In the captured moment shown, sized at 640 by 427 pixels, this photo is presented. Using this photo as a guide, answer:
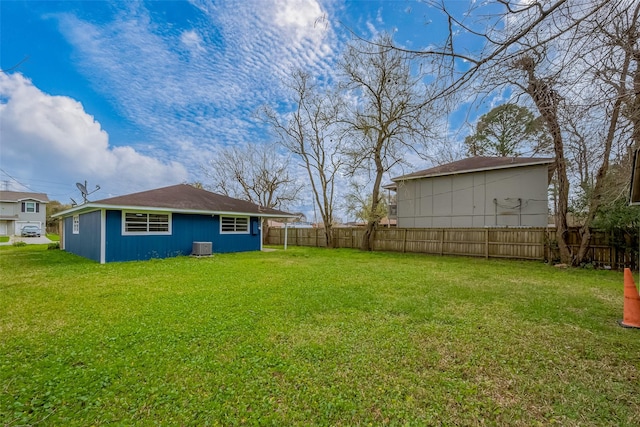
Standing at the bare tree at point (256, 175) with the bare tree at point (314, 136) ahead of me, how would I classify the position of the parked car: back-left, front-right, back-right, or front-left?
back-right

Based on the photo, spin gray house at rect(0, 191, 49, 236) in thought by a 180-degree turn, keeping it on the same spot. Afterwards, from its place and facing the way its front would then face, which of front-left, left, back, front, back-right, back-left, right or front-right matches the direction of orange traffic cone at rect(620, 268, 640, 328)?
back

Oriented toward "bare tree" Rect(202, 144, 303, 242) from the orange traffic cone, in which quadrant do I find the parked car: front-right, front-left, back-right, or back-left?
front-left

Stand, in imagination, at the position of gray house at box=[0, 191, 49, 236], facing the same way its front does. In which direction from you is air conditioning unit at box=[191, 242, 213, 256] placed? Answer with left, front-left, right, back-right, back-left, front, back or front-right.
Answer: front

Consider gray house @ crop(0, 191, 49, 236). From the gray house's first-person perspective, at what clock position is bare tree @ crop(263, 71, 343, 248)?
The bare tree is roughly at 11 o'clock from the gray house.

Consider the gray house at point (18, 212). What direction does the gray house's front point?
toward the camera

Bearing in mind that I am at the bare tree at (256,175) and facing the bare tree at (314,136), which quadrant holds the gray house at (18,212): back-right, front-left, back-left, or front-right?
back-right

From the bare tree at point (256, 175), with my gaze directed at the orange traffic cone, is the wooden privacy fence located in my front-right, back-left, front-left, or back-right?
front-left

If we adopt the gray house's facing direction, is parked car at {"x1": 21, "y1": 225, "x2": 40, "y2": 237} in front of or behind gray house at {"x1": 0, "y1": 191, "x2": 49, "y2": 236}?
in front

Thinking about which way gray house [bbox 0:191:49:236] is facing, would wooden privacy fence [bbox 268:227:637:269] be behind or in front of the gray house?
in front

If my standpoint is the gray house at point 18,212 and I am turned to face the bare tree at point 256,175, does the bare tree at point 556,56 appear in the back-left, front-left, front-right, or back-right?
front-right
